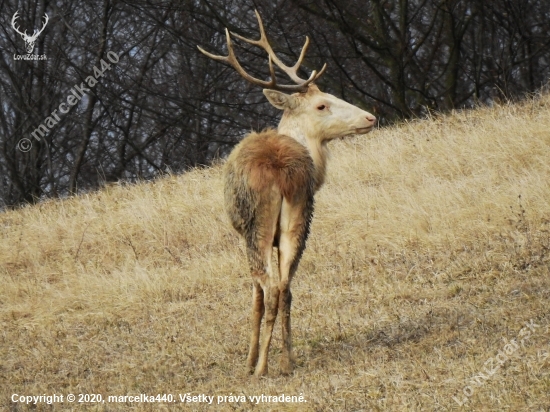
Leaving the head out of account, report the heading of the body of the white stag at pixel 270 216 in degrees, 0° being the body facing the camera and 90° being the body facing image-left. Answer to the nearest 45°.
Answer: approximately 180°
